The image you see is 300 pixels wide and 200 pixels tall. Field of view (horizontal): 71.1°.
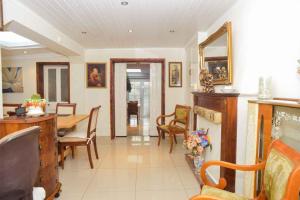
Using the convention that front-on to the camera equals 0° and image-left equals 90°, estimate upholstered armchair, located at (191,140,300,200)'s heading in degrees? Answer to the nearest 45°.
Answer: approximately 45°

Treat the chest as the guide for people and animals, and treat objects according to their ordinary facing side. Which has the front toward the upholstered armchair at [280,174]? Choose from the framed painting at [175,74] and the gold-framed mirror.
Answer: the framed painting

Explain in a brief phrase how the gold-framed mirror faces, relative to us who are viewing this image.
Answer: facing to the left of the viewer

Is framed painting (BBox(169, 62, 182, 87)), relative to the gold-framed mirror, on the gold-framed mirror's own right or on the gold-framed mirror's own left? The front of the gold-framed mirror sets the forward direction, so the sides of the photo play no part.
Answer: on the gold-framed mirror's own right

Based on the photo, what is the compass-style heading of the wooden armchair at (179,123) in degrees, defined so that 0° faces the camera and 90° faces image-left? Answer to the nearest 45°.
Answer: approximately 45°

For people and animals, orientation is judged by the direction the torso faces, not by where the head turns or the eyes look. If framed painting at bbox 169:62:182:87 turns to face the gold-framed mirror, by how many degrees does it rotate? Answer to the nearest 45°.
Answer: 0° — it already faces it

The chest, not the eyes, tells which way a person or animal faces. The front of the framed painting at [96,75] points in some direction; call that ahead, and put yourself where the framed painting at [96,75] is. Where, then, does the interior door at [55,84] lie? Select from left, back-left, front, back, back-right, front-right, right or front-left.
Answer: back-right

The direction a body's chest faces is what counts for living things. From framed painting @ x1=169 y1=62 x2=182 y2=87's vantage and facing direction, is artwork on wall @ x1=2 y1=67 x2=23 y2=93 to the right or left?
on its right

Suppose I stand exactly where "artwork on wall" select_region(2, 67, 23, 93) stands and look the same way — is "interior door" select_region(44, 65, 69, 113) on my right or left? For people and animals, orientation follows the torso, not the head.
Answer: on my left
